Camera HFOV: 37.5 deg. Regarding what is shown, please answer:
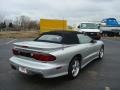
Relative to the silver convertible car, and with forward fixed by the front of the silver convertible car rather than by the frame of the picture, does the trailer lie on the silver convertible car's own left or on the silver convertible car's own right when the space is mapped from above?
on the silver convertible car's own left

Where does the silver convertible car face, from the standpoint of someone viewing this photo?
facing away from the viewer and to the right of the viewer
